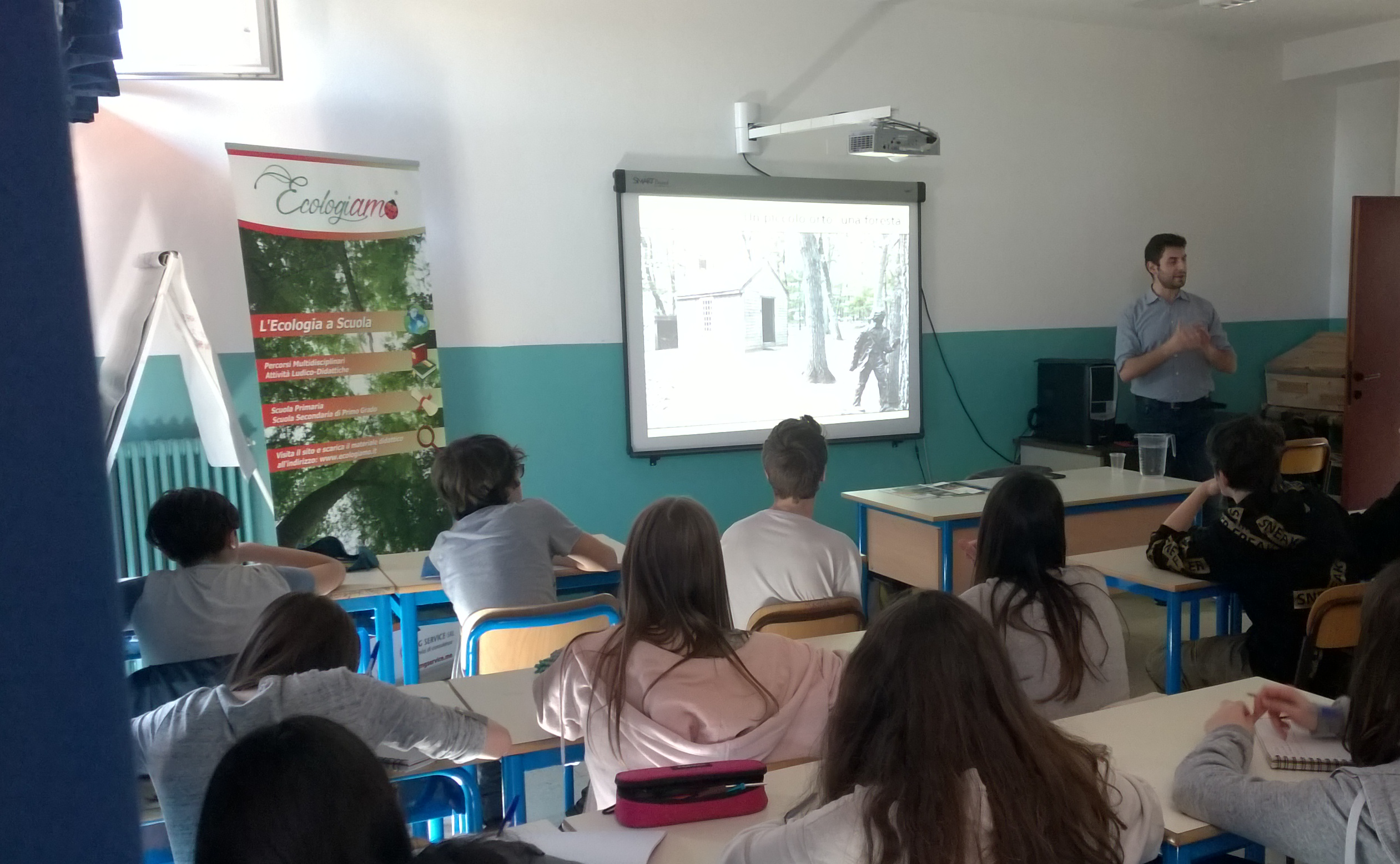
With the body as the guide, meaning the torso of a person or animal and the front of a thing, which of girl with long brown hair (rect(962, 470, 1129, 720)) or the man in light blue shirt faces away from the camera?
the girl with long brown hair

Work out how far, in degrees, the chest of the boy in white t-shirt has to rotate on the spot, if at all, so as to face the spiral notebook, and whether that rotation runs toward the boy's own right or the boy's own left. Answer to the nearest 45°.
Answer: approximately 135° to the boy's own right

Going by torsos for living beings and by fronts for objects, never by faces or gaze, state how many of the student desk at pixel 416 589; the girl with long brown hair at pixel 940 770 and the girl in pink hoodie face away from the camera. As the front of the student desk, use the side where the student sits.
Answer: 2

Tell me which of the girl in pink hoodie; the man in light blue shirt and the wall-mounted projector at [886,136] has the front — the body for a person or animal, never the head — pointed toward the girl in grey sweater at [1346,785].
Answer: the man in light blue shirt

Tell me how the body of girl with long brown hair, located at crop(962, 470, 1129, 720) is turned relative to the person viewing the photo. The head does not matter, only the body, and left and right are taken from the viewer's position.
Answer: facing away from the viewer

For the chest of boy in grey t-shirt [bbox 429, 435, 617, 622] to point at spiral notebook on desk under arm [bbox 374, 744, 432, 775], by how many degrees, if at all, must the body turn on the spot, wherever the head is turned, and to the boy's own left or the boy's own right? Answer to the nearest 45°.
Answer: approximately 135° to the boy's own right

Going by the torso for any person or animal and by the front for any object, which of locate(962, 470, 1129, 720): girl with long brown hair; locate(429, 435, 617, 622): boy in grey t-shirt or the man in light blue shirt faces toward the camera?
the man in light blue shirt

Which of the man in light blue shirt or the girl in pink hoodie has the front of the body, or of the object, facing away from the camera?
the girl in pink hoodie

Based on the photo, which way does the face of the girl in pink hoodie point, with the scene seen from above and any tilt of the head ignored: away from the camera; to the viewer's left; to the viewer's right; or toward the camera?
away from the camera

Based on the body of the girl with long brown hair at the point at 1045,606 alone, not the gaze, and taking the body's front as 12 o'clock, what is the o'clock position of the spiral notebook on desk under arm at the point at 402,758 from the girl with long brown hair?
The spiral notebook on desk under arm is roughly at 8 o'clock from the girl with long brown hair.

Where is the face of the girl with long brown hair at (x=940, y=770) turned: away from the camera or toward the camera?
away from the camera

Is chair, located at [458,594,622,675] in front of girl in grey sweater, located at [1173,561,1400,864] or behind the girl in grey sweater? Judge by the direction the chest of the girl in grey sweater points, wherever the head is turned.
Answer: in front

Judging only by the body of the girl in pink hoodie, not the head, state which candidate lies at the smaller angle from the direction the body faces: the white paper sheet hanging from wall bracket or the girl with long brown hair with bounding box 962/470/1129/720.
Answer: the white paper sheet hanging from wall bracket

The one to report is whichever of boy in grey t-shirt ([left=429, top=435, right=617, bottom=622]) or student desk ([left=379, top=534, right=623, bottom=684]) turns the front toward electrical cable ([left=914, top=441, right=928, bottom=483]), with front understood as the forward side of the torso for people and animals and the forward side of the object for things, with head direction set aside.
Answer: the boy in grey t-shirt

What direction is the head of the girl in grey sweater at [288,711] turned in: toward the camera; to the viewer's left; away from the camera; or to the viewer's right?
away from the camera

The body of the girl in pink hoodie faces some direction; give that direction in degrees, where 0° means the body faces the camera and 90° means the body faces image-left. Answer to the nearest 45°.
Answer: approximately 180°

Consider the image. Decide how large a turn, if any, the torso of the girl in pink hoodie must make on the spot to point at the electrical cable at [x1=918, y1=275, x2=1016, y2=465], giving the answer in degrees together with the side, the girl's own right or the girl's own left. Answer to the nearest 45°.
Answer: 0° — they already face it
